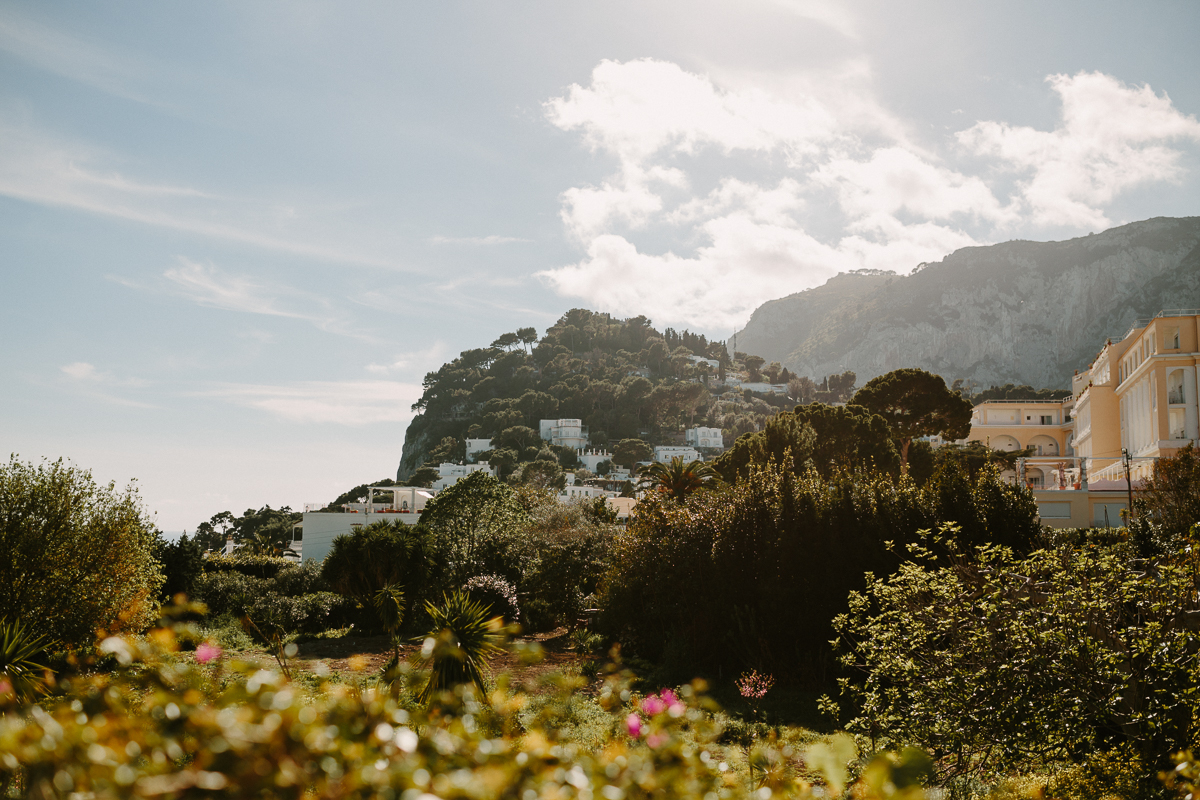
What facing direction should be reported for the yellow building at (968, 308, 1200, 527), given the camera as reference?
facing the viewer and to the left of the viewer

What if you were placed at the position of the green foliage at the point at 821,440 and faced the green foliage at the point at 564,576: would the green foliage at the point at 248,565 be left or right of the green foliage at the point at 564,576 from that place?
right

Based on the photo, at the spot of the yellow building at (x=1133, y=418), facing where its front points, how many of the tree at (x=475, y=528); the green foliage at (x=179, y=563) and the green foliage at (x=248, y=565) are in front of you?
3

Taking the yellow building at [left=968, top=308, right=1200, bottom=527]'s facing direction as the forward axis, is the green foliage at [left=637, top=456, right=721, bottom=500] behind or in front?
in front

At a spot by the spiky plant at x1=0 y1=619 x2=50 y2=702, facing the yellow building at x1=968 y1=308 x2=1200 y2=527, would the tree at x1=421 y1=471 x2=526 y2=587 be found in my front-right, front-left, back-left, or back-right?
front-left

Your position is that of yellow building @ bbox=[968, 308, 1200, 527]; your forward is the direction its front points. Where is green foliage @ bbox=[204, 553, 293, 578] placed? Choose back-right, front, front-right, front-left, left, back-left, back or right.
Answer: front

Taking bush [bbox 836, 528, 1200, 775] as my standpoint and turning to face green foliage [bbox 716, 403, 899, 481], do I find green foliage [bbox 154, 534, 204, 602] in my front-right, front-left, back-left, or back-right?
front-left

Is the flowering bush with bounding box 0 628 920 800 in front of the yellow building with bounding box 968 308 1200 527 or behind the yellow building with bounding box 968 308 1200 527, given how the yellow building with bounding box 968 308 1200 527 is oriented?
in front

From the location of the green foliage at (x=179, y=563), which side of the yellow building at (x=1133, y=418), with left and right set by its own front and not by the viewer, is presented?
front

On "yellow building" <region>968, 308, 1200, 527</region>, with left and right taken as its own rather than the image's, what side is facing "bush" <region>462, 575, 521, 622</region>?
front

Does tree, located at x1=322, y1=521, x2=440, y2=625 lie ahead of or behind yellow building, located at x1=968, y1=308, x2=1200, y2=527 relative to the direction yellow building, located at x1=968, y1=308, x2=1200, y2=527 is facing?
ahead

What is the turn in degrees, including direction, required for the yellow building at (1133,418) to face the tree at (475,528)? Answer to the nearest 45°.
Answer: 0° — it already faces it
